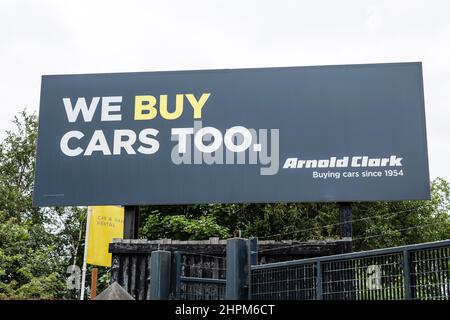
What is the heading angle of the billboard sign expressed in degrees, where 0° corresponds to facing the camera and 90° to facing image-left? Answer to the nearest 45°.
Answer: approximately 0°

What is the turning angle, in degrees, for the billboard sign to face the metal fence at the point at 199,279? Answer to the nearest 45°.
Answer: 0° — it already faces it

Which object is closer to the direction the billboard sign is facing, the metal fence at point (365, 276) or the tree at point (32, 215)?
the metal fence

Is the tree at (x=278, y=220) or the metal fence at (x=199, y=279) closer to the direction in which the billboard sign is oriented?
the metal fence

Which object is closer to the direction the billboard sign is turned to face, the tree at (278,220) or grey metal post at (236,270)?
the grey metal post

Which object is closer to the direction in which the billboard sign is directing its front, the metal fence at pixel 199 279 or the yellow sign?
the metal fence

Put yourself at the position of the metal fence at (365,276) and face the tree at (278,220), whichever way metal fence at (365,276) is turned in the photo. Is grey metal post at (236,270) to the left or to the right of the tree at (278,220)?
left

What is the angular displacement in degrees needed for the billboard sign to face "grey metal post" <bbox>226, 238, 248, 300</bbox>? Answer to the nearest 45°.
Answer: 0° — it already faces it

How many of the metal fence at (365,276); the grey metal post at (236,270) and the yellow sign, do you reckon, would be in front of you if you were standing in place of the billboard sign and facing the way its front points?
2

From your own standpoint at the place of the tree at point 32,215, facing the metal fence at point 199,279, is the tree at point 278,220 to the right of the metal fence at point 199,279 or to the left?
left

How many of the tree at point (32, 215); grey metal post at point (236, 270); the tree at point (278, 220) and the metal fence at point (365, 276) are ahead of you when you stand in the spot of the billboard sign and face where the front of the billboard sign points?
2

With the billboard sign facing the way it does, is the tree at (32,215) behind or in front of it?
behind
